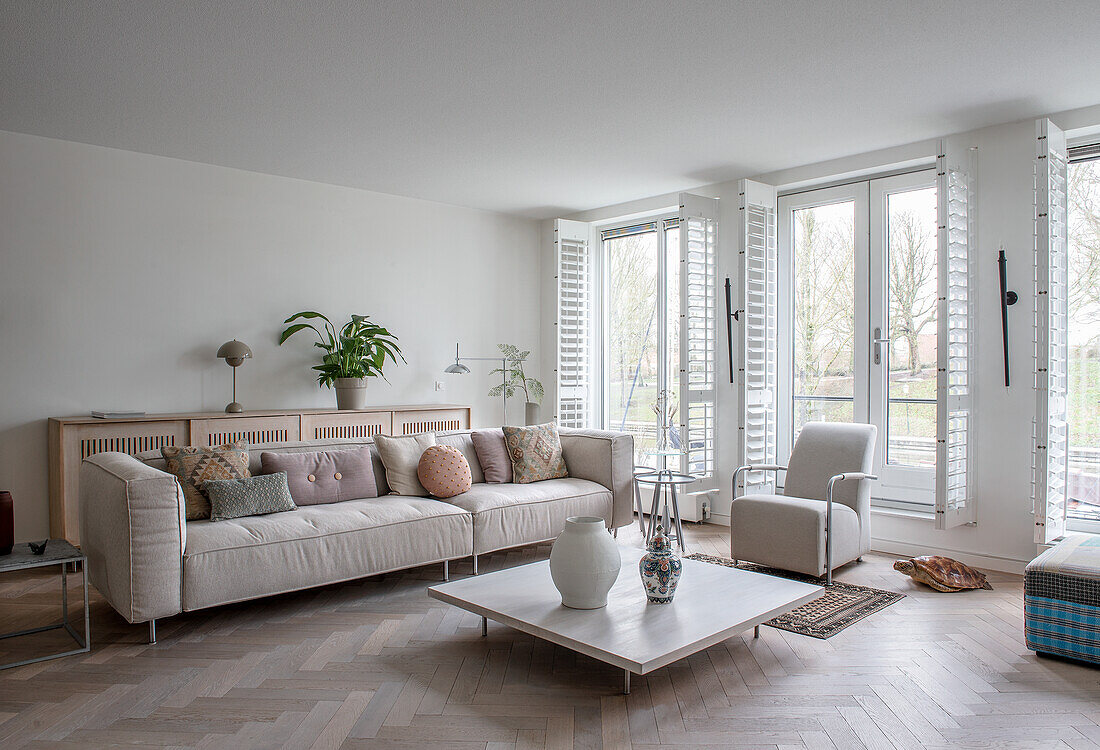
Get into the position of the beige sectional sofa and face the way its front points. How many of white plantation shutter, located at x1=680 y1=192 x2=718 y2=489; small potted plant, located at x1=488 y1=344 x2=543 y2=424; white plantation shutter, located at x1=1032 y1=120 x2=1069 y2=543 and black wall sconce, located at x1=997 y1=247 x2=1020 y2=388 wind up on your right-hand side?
0

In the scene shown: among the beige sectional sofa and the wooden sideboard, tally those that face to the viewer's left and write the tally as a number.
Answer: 0

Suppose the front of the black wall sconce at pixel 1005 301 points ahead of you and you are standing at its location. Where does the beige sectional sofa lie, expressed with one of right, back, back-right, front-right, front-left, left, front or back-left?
front

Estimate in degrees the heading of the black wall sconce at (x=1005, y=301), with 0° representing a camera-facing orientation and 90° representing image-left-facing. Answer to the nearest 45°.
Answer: approximately 45°

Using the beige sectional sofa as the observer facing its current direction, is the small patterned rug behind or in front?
in front

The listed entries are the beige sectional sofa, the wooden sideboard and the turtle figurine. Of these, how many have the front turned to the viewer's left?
1

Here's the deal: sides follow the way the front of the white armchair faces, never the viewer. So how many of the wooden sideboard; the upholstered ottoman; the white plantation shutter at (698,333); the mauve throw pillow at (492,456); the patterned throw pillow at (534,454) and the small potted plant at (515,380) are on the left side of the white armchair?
1

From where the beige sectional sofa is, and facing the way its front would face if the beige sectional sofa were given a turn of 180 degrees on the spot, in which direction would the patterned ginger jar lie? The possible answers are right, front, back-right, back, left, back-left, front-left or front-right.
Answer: back

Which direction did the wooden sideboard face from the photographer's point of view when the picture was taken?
facing the viewer and to the right of the viewer

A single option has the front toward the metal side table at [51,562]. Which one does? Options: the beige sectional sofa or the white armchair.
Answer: the white armchair

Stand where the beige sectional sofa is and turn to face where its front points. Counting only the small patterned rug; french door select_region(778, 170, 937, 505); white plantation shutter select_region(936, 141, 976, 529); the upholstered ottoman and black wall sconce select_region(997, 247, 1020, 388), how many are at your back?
0

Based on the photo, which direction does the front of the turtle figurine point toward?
to the viewer's left

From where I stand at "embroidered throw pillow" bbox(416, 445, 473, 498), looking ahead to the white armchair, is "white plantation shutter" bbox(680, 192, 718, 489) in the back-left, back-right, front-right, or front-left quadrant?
front-left

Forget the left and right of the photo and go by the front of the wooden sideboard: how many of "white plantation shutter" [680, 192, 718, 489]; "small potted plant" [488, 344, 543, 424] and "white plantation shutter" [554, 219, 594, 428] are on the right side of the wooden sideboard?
0

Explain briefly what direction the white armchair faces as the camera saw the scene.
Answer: facing the viewer and to the left of the viewer

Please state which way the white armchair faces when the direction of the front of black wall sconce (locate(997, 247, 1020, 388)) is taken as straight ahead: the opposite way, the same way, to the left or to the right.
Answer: the same way

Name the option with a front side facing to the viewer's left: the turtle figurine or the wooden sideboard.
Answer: the turtle figurine

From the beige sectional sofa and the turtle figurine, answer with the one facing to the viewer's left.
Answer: the turtle figurine

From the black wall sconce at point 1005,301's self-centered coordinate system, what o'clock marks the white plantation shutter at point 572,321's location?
The white plantation shutter is roughly at 2 o'clock from the black wall sconce.

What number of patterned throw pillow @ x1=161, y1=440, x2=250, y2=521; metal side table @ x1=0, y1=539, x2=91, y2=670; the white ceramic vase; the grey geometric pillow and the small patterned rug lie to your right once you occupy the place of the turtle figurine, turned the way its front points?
0
